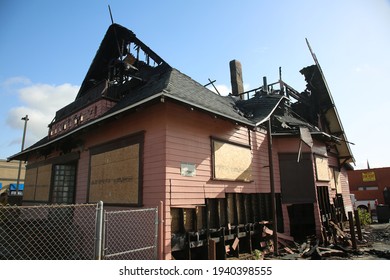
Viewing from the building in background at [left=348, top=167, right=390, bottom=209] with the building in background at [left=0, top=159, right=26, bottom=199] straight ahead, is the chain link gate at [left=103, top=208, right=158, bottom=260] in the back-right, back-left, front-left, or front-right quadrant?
front-left
